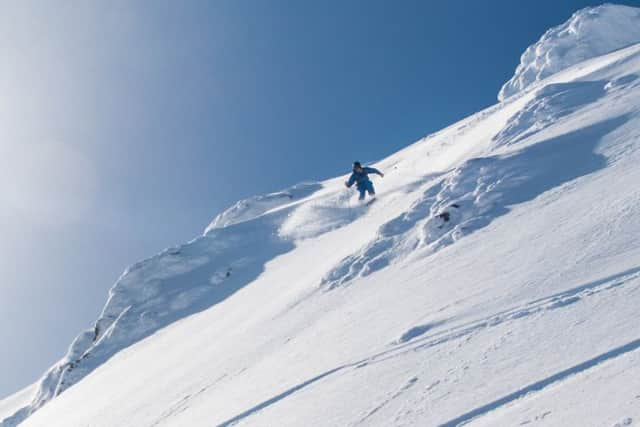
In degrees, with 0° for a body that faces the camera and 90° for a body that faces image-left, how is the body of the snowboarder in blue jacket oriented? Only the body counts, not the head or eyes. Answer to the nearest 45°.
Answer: approximately 0°
